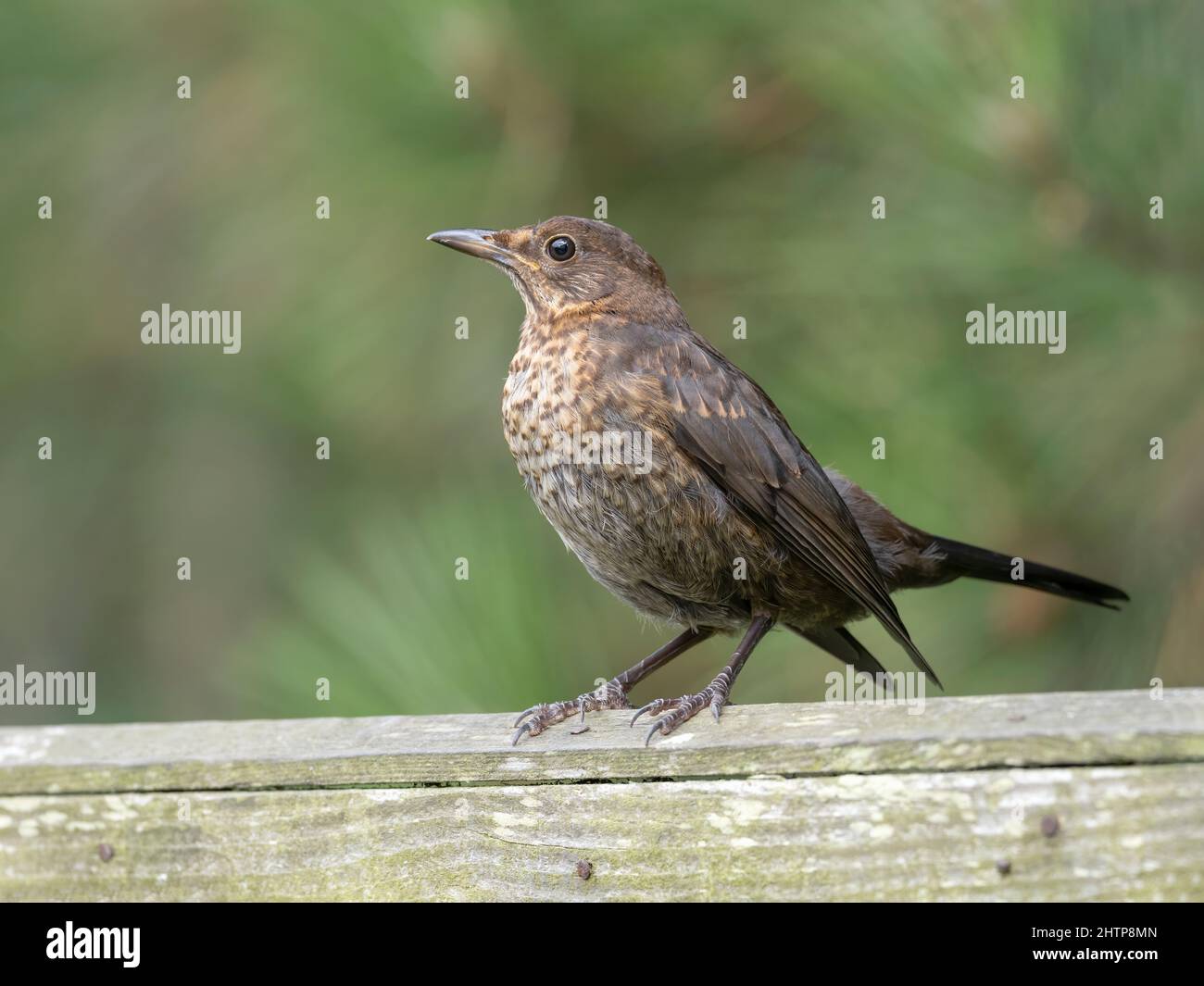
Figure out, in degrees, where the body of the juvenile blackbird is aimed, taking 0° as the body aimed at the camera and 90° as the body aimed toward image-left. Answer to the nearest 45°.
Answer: approximately 90°
